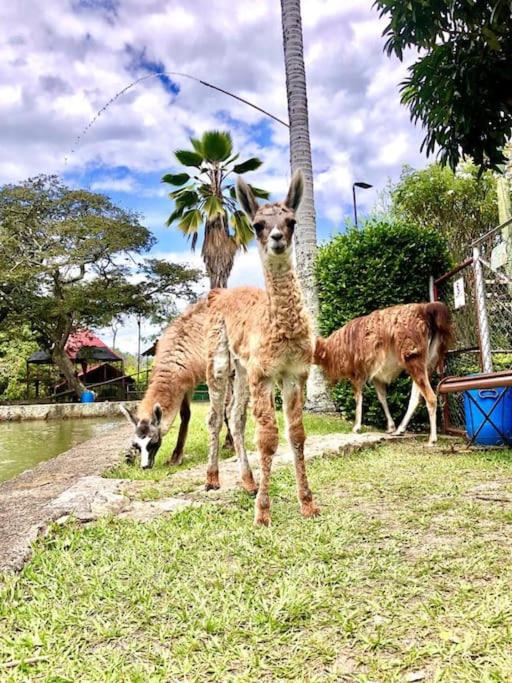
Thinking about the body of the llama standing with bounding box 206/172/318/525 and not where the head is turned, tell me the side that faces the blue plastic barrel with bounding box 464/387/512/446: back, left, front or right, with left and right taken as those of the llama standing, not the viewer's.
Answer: left

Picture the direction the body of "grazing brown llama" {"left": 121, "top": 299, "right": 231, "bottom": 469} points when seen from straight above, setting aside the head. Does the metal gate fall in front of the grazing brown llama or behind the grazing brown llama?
behind

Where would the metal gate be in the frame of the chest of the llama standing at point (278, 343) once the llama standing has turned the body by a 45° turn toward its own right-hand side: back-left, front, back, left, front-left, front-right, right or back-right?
back-left

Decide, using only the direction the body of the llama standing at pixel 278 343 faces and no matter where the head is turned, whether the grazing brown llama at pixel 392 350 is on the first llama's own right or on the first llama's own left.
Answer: on the first llama's own left

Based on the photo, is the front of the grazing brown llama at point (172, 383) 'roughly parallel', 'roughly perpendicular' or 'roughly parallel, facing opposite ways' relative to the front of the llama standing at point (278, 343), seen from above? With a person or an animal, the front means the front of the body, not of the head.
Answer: roughly perpendicular

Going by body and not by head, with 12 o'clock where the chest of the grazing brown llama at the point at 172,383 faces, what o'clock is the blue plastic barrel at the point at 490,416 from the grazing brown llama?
The blue plastic barrel is roughly at 8 o'clock from the grazing brown llama.

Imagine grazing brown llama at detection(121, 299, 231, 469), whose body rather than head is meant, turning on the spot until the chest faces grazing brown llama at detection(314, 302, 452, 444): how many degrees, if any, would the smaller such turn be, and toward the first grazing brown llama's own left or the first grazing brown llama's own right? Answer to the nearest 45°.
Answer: approximately 135° to the first grazing brown llama's own left

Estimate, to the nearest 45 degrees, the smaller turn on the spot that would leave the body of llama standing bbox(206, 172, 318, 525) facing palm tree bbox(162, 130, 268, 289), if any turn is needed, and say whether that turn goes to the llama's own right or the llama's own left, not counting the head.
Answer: approximately 135° to the llama's own left

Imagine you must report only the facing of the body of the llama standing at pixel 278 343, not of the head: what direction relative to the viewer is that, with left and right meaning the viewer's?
facing the viewer and to the right of the viewer

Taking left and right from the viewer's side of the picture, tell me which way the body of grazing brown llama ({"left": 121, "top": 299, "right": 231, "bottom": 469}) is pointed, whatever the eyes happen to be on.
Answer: facing the viewer and to the left of the viewer

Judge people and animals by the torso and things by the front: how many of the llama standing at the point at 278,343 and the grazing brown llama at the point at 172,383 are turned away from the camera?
0

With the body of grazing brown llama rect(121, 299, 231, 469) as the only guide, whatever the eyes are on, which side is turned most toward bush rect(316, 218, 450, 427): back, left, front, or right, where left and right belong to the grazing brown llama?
back

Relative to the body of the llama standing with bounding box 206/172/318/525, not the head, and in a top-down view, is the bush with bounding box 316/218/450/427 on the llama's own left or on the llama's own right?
on the llama's own left
